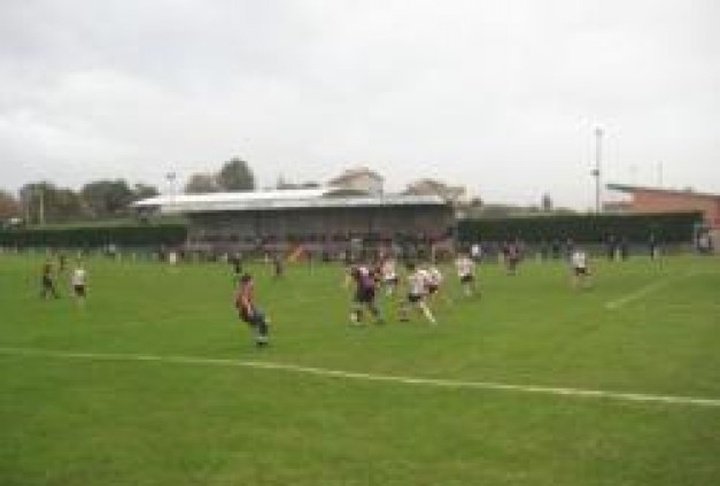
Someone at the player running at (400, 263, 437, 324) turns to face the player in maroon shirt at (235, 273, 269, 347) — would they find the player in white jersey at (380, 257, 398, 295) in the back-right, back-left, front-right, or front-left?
back-right

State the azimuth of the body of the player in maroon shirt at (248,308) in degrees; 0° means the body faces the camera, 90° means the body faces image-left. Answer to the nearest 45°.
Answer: approximately 270°

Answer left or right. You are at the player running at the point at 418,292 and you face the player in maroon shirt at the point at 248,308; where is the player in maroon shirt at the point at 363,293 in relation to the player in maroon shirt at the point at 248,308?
right

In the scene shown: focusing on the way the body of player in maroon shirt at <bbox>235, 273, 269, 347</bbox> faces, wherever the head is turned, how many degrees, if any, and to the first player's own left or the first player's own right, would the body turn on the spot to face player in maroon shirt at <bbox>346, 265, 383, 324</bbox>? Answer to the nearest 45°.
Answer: approximately 45° to the first player's own left

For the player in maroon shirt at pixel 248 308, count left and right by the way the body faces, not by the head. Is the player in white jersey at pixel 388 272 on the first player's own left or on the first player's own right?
on the first player's own left

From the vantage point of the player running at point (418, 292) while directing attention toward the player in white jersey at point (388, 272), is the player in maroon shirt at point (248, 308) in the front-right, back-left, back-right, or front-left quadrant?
back-left

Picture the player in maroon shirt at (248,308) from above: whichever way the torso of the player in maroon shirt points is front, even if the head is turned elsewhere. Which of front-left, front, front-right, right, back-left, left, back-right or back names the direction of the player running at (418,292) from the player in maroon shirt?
front-left
